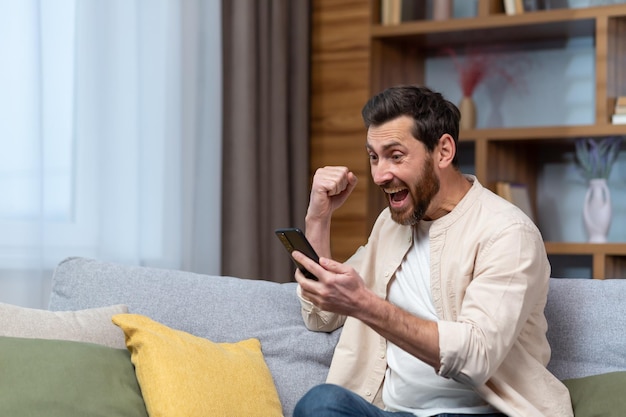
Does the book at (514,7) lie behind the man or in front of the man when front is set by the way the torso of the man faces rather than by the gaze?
behind

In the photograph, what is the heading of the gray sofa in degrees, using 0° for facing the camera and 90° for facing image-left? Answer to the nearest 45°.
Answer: approximately 0°

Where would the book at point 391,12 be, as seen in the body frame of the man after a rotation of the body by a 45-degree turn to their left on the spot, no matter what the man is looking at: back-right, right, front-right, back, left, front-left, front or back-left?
back

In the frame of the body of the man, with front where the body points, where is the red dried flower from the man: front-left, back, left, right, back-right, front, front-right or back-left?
back-right

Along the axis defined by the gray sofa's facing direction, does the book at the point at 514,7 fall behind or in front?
behind
